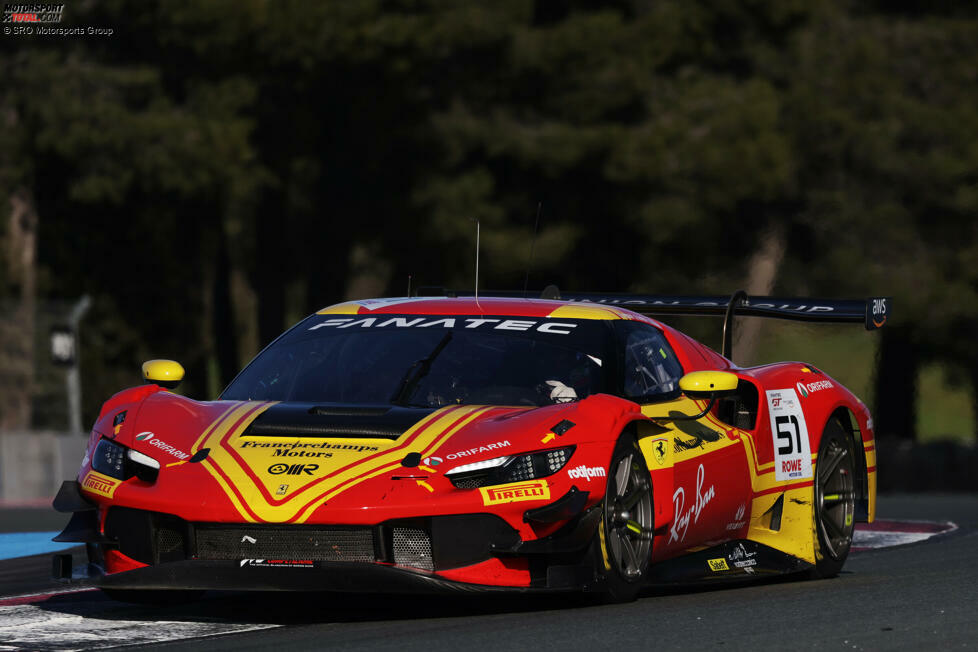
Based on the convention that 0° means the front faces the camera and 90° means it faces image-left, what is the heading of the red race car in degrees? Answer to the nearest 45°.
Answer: approximately 45°
